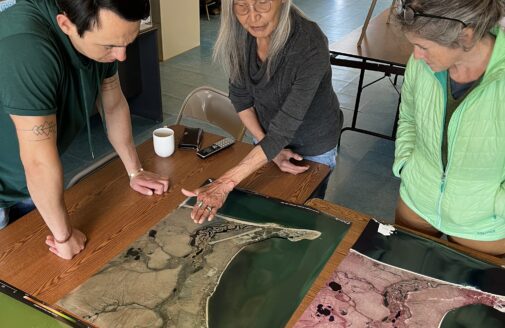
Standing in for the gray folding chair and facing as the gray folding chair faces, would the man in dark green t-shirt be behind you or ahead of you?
ahead

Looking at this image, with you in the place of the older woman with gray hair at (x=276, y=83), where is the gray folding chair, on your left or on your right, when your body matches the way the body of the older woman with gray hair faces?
on your right

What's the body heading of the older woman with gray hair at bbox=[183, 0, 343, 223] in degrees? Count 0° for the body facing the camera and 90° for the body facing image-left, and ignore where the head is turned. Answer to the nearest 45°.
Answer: approximately 45°

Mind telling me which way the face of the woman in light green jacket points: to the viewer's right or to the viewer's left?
to the viewer's left

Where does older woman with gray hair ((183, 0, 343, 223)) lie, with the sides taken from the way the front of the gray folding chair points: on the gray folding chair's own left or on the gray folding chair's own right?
on the gray folding chair's own left

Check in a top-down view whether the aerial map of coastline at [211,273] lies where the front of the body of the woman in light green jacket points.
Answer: yes

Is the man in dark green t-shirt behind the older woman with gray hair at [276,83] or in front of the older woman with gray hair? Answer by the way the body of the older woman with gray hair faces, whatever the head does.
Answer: in front
